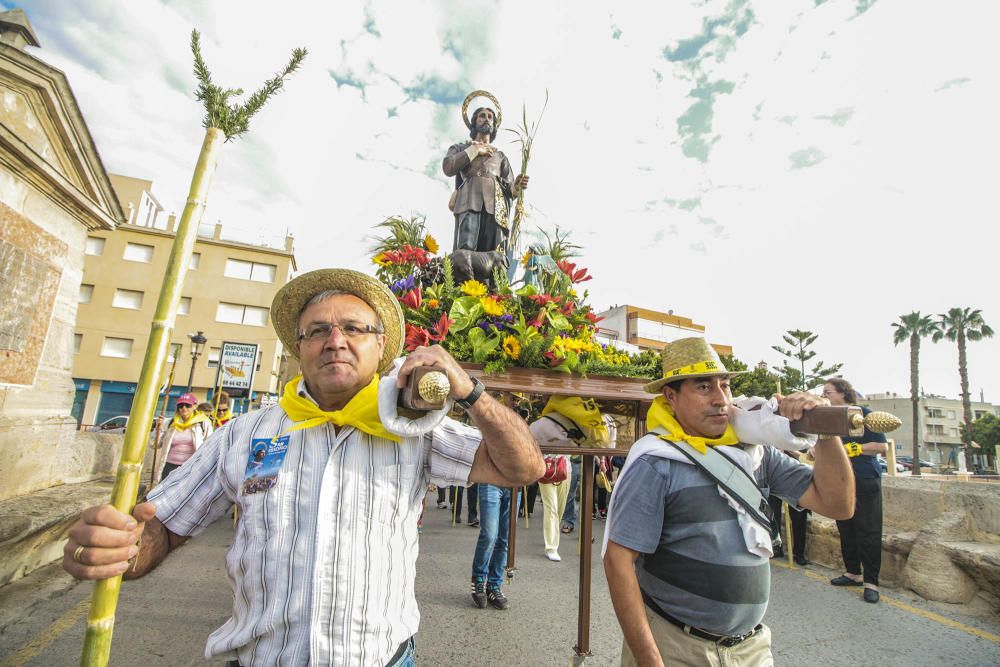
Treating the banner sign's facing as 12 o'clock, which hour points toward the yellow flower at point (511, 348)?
The yellow flower is roughly at 12 o'clock from the banner sign.

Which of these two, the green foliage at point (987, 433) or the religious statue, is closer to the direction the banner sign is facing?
the religious statue

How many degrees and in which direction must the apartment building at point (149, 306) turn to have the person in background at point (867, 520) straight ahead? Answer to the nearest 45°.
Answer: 0° — it already faces them

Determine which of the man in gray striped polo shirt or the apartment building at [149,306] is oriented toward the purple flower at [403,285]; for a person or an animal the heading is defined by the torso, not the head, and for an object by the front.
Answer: the apartment building

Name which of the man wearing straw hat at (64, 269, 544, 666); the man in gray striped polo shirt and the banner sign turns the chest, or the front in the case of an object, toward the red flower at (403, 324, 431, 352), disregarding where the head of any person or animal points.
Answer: the banner sign

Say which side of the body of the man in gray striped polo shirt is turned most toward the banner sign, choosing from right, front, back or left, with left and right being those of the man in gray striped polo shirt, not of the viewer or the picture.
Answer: back

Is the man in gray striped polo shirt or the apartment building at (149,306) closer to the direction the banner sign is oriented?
the man in gray striped polo shirt

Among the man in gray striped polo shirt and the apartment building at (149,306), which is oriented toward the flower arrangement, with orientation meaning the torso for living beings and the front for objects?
the apartment building

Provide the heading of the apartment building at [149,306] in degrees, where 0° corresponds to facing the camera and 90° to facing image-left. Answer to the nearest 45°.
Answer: approximately 0°
